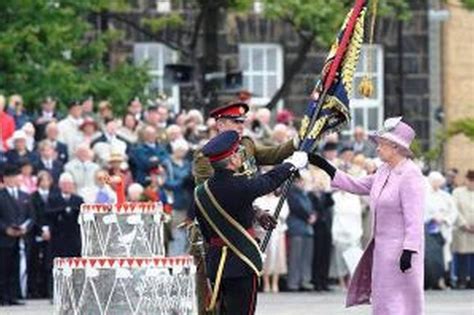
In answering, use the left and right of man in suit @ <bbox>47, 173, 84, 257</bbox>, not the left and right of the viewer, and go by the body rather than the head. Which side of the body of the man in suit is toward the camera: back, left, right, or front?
front

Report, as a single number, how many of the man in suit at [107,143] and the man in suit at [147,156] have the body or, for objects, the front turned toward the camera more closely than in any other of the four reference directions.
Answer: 2

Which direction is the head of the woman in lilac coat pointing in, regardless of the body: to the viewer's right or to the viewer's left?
to the viewer's left

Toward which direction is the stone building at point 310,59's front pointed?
toward the camera

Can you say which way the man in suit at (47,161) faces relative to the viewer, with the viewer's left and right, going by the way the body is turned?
facing the viewer

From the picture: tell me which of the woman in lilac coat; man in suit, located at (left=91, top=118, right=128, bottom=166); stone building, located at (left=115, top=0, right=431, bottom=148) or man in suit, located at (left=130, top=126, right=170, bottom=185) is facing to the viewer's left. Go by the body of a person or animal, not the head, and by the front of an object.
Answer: the woman in lilac coat

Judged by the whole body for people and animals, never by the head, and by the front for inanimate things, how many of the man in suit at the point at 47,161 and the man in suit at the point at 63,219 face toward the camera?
2

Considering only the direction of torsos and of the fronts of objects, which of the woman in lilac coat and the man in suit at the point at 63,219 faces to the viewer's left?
the woman in lilac coat

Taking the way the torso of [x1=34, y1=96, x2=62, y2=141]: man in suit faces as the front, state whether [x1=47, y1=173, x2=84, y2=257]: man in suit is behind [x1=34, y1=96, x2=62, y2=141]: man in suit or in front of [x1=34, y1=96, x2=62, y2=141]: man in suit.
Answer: in front

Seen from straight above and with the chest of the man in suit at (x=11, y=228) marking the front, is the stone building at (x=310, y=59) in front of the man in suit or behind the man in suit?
behind
